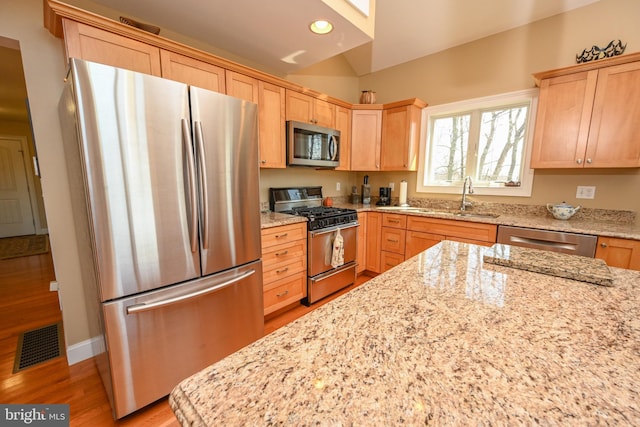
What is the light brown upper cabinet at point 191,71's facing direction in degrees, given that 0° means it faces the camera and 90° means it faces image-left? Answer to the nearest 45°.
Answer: approximately 315°

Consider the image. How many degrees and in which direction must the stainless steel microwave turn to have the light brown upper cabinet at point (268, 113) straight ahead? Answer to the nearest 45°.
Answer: approximately 90° to its right

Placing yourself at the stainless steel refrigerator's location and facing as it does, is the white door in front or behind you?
behind

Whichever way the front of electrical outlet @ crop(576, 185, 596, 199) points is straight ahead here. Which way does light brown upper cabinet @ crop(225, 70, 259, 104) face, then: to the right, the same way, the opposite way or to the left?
to the left
